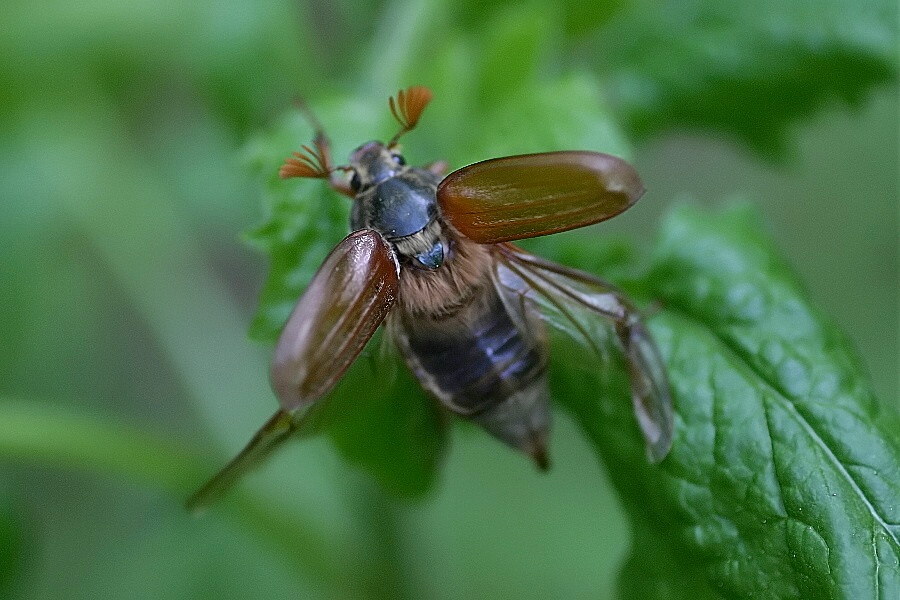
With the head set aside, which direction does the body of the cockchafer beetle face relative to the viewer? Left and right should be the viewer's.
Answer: facing away from the viewer and to the left of the viewer

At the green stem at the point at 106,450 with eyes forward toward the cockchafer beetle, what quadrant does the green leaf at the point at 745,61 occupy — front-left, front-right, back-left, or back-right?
front-left

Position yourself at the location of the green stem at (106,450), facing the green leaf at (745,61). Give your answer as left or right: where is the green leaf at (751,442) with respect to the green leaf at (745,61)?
right

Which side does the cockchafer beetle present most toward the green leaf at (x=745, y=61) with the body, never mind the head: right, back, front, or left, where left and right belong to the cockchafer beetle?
right

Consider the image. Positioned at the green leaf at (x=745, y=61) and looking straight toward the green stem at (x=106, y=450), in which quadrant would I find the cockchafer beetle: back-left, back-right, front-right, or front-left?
front-left
